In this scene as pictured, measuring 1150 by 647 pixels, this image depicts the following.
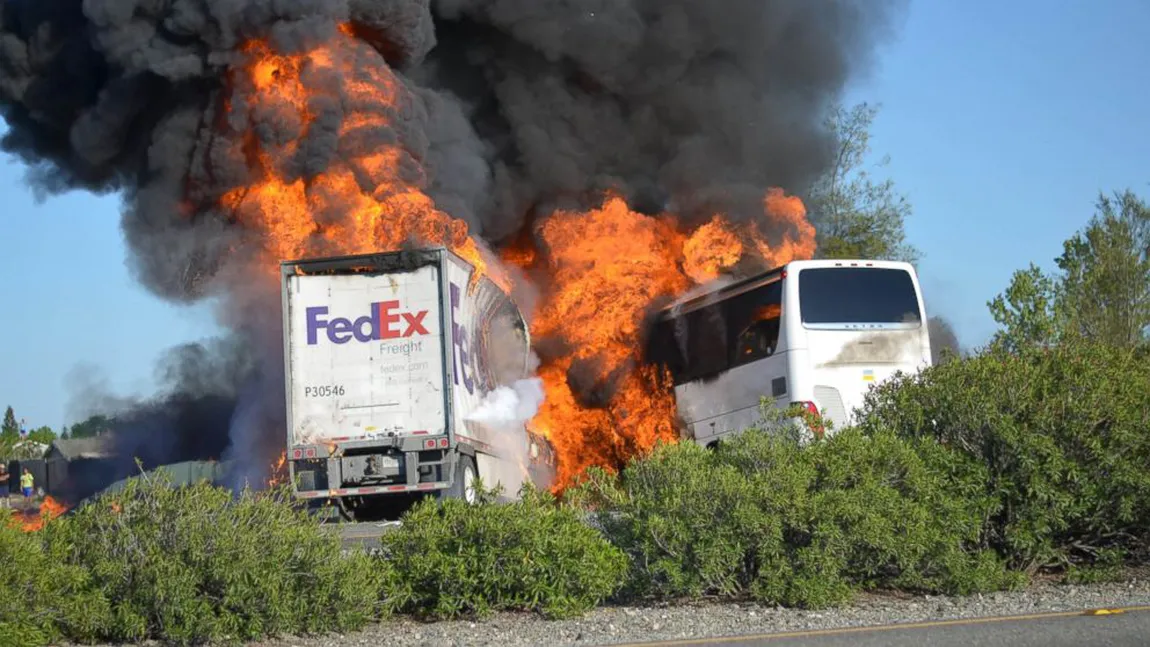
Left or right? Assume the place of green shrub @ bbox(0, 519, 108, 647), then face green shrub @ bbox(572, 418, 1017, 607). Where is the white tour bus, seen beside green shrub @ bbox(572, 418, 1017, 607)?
left

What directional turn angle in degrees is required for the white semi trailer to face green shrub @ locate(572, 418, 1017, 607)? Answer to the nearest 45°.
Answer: approximately 90° to its right

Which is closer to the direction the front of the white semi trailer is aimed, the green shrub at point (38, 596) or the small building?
the small building

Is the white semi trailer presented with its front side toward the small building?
no

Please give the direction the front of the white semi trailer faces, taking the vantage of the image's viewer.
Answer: facing away from the viewer and to the right of the viewer

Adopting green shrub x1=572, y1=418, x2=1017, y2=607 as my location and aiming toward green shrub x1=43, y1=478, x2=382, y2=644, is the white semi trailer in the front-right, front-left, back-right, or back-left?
front-right

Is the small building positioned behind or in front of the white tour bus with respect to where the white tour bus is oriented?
in front

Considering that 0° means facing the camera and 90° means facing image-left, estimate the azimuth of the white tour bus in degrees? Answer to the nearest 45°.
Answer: approximately 135°

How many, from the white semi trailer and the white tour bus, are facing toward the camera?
0

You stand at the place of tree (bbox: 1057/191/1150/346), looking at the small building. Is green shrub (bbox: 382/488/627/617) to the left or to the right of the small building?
left

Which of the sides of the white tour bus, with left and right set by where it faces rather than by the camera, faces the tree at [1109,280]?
right

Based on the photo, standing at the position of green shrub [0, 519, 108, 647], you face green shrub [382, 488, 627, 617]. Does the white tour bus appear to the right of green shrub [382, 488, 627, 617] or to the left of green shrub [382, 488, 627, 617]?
left

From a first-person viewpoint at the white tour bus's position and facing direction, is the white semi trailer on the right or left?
on its left

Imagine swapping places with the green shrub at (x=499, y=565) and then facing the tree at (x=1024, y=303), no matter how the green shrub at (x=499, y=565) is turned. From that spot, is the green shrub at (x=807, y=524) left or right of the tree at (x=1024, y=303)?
right
